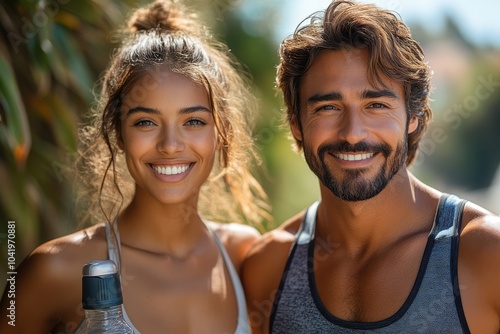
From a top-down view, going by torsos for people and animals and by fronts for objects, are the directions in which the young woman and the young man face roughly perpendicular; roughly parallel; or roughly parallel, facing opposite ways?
roughly parallel

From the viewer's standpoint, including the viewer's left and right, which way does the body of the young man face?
facing the viewer

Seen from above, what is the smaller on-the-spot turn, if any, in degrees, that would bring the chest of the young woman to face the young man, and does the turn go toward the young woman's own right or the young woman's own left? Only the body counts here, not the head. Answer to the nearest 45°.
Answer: approximately 90° to the young woman's own left

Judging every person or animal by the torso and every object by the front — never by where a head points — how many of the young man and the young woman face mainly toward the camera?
2

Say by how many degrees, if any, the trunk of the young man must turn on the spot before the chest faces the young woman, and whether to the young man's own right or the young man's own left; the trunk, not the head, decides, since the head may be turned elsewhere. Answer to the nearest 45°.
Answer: approximately 90° to the young man's own right
